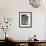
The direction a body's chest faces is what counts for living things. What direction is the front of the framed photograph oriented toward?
toward the camera
